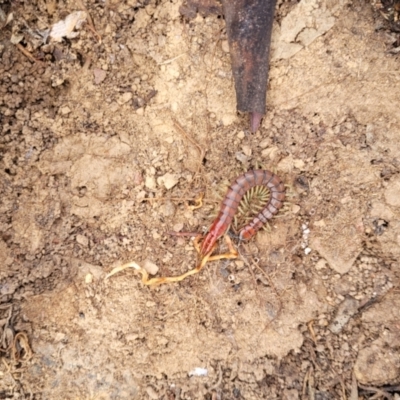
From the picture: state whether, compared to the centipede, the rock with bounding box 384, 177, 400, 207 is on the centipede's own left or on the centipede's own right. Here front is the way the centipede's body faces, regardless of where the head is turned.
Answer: on the centipede's own left

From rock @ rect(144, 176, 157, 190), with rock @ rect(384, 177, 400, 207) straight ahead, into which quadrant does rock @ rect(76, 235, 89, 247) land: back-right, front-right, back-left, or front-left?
back-right

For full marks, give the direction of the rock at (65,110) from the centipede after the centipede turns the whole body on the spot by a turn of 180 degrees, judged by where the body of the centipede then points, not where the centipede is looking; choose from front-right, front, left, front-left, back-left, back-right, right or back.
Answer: back-left

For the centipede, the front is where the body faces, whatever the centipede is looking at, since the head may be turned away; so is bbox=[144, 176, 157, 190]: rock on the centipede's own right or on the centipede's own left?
on the centipede's own right

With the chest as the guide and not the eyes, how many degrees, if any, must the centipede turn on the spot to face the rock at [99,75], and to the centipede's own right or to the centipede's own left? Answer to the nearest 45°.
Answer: approximately 45° to the centipede's own right

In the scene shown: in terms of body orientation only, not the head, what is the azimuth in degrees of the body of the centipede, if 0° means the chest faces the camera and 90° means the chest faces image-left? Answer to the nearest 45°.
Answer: approximately 45°

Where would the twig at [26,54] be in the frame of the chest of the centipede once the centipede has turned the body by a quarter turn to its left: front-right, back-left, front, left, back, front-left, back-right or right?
back-right
